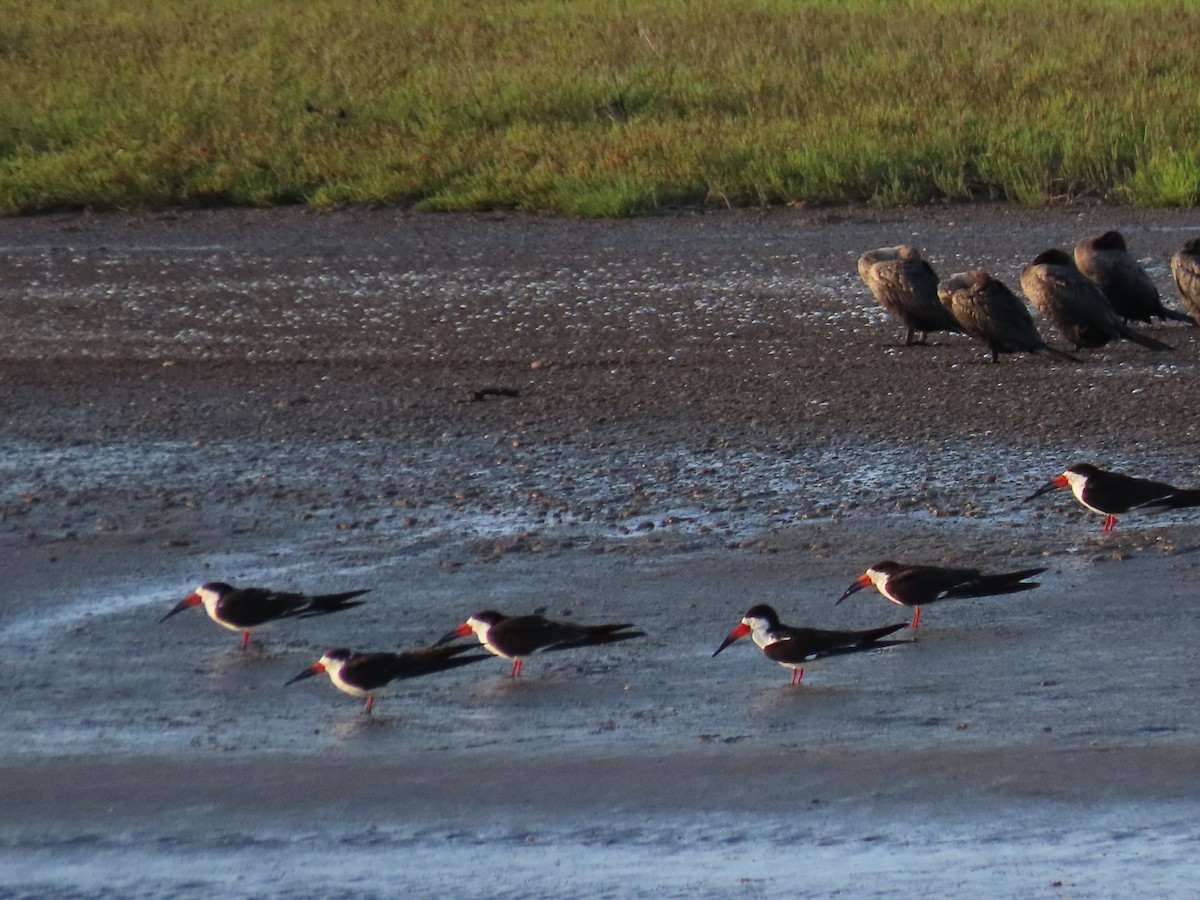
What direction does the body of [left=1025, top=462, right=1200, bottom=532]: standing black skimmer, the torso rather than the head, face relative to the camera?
to the viewer's left

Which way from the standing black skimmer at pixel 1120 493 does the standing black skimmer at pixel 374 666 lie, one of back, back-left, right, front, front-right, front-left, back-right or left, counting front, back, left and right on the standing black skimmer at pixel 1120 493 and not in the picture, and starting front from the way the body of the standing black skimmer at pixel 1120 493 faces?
front-left

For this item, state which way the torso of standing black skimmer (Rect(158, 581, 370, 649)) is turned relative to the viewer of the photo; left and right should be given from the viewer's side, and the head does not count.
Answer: facing to the left of the viewer

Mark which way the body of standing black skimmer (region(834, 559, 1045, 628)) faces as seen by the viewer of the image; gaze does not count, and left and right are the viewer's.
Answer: facing to the left of the viewer

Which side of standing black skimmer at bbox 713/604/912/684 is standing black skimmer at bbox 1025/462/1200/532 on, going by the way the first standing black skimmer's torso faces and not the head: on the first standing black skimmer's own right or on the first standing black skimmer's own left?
on the first standing black skimmer's own right

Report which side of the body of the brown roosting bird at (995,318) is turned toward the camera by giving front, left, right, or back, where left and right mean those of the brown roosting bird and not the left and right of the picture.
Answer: left

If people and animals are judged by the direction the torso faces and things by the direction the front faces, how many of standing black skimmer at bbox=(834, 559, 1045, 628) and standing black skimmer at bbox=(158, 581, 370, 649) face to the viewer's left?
2

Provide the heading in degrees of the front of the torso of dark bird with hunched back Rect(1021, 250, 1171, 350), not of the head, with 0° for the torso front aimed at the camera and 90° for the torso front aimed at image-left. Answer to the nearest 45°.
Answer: approximately 90°

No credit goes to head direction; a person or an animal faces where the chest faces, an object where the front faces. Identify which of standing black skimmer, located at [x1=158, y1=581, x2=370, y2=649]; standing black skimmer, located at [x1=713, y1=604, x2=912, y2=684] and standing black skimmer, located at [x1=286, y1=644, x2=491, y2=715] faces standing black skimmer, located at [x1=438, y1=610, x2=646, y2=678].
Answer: standing black skimmer, located at [x1=713, y1=604, x2=912, y2=684]

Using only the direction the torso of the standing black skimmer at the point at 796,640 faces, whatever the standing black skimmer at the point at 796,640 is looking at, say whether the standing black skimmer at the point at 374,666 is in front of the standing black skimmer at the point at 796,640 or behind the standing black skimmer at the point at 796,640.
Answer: in front

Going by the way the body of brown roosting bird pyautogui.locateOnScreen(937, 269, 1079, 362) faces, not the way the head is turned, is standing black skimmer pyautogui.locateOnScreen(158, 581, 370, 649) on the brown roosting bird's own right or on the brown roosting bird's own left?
on the brown roosting bird's own left

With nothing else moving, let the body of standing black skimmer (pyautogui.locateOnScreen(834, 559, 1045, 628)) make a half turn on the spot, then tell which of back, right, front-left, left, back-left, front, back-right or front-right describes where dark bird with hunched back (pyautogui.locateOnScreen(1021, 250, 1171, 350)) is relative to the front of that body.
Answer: left

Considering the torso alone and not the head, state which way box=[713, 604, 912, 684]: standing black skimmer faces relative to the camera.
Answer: to the viewer's left

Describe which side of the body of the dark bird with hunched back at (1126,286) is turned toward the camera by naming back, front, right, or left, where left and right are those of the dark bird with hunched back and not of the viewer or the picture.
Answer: left
